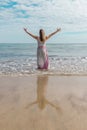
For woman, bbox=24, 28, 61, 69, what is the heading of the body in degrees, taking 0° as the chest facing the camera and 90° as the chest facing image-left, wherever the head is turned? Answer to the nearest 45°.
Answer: approximately 180°
